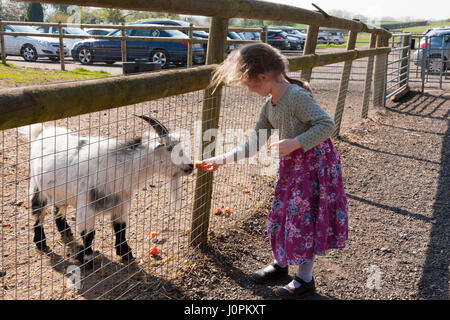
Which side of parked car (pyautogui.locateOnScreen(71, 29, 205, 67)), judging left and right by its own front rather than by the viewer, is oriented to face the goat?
left

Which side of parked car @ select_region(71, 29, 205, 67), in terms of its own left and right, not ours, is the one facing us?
left

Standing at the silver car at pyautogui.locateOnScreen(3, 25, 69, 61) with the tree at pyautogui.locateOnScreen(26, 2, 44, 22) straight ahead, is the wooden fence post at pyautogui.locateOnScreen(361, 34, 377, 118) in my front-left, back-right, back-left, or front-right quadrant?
back-right

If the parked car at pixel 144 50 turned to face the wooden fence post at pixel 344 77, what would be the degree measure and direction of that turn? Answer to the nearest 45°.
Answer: approximately 90° to its left

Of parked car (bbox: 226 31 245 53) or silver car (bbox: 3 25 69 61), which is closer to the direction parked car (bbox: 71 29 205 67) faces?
the silver car

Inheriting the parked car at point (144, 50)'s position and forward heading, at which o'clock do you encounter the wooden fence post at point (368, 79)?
The wooden fence post is roughly at 8 o'clock from the parked car.

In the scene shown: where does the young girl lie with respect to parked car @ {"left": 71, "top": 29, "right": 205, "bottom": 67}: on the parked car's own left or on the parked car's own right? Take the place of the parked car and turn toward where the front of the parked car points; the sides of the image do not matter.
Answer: on the parked car's own left

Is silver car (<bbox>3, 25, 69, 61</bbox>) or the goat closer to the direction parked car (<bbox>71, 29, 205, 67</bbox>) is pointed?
the silver car

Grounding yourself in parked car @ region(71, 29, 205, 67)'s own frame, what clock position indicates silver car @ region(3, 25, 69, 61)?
The silver car is roughly at 1 o'clock from the parked car.

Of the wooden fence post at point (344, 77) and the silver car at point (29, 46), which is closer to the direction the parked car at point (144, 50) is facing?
the silver car

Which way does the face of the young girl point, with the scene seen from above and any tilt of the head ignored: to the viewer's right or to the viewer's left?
to the viewer's left

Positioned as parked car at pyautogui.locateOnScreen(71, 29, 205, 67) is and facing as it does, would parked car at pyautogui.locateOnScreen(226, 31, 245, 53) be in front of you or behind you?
behind
